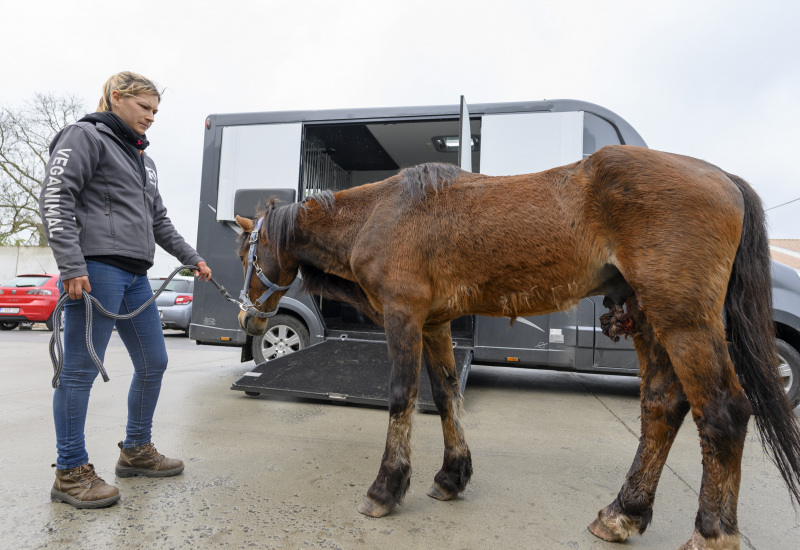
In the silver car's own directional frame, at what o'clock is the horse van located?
The horse van is roughly at 4 o'clock from the silver car.

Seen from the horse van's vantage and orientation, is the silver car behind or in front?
behind

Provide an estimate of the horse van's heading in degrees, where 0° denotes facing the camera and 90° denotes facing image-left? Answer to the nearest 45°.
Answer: approximately 270°

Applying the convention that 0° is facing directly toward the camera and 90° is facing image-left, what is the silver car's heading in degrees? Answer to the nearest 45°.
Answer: approximately 225°

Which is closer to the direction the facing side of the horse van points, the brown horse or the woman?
the brown horse

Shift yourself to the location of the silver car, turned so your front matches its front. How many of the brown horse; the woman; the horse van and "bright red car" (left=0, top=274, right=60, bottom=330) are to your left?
1

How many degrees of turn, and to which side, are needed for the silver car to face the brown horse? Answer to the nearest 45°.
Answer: approximately 135° to its right

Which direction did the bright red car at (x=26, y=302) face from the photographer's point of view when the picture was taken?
facing away from the viewer and to the right of the viewer

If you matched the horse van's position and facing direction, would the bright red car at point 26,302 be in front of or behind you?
behind

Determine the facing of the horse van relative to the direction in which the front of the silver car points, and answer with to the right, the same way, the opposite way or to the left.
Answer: to the right
